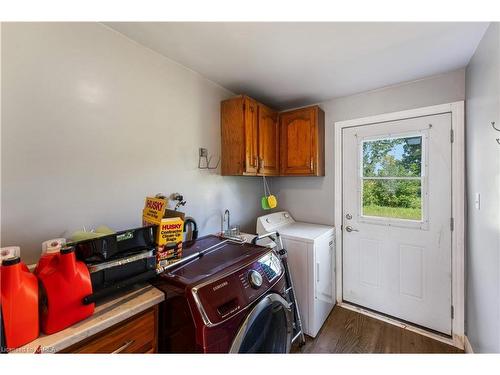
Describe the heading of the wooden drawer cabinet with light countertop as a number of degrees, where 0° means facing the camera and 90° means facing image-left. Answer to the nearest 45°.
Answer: approximately 315°

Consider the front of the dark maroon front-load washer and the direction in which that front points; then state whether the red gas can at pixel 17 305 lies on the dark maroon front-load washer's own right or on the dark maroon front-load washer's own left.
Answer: on the dark maroon front-load washer's own right

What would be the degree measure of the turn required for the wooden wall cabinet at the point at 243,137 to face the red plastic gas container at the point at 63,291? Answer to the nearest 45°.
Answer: approximately 90° to its right
